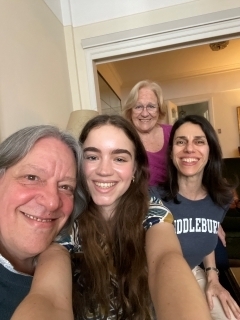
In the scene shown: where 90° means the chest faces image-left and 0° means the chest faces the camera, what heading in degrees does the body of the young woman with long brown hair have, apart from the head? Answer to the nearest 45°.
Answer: approximately 0°
